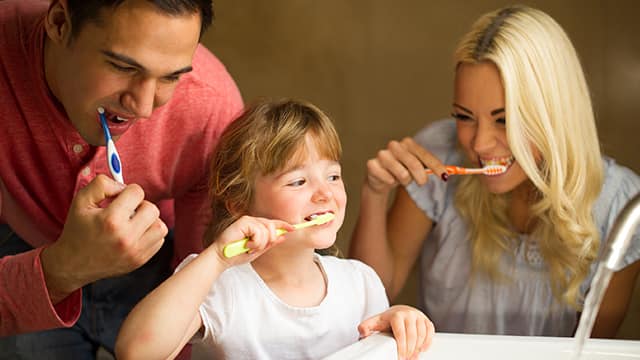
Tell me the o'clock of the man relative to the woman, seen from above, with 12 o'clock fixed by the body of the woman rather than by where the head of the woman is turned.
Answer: The man is roughly at 2 o'clock from the woman.

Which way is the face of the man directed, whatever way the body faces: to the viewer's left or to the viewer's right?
to the viewer's right

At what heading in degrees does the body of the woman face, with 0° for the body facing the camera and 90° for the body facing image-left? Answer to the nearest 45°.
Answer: approximately 0°
